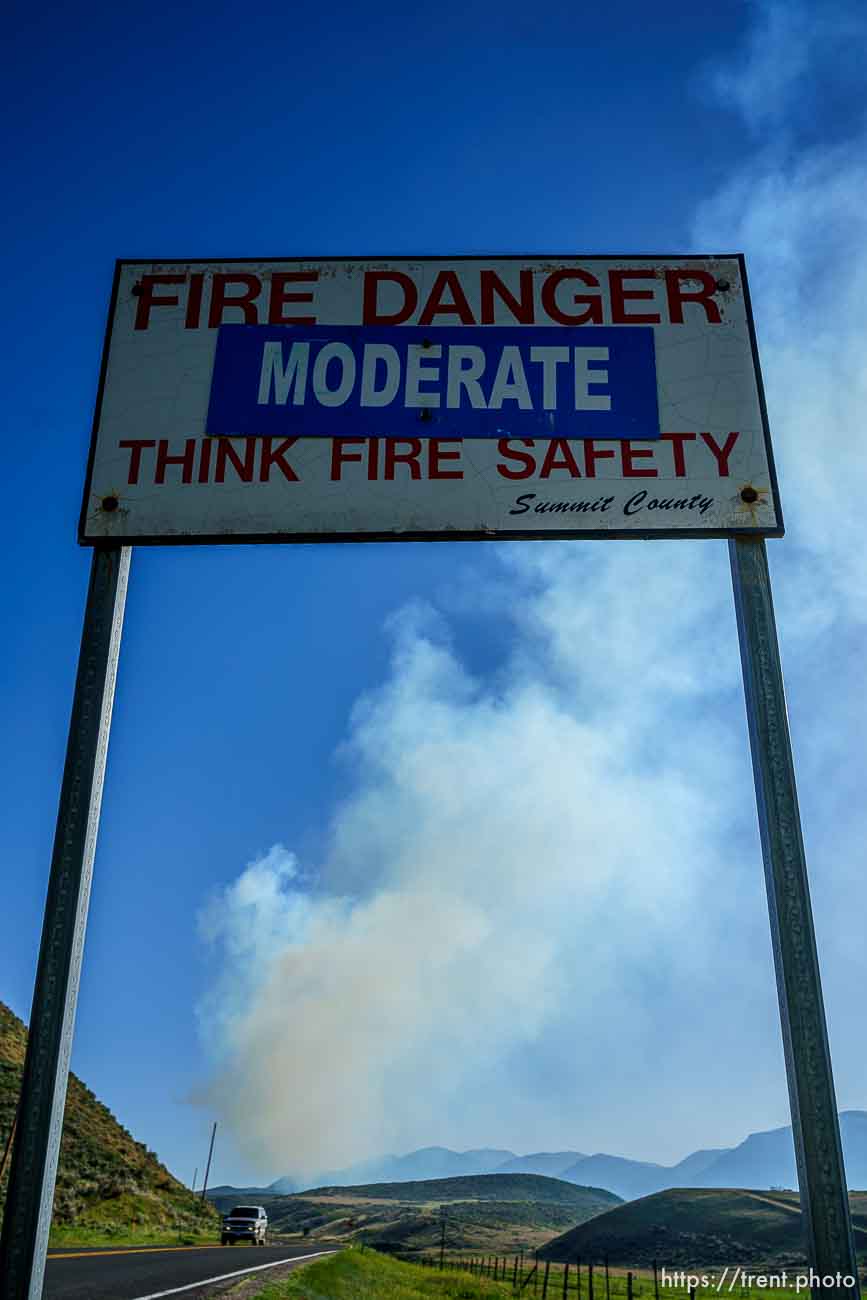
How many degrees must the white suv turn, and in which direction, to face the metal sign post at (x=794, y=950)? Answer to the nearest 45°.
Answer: approximately 45° to its left

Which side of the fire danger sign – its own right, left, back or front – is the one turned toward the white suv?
back

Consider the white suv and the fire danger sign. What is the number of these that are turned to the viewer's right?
0

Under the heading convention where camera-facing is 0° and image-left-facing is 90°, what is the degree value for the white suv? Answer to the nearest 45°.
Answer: approximately 45°

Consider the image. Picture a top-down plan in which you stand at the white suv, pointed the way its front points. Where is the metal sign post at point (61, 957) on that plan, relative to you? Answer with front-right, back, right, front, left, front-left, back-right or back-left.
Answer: front-left

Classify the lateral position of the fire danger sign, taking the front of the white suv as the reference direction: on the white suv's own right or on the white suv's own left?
on the white suv's own left

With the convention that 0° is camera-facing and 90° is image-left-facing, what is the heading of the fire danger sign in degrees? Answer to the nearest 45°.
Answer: approximately 0°

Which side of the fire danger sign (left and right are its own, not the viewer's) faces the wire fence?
back
